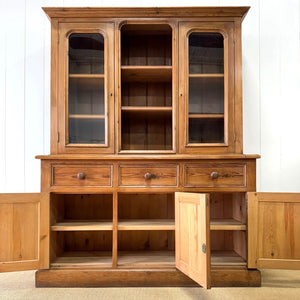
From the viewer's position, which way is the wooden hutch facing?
facing the viewer
